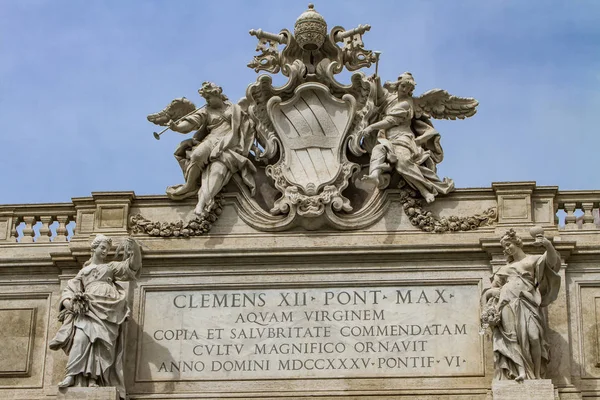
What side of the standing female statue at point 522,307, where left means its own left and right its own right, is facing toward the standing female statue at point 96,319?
right

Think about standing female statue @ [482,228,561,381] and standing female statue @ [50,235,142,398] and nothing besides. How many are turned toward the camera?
2

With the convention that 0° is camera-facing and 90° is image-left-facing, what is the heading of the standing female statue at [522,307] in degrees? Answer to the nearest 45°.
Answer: approximately 0°

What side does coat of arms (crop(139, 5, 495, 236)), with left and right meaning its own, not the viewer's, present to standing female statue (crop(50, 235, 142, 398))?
right

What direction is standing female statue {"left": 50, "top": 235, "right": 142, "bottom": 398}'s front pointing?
toward the camera

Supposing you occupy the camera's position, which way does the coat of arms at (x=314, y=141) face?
facing the viewer
